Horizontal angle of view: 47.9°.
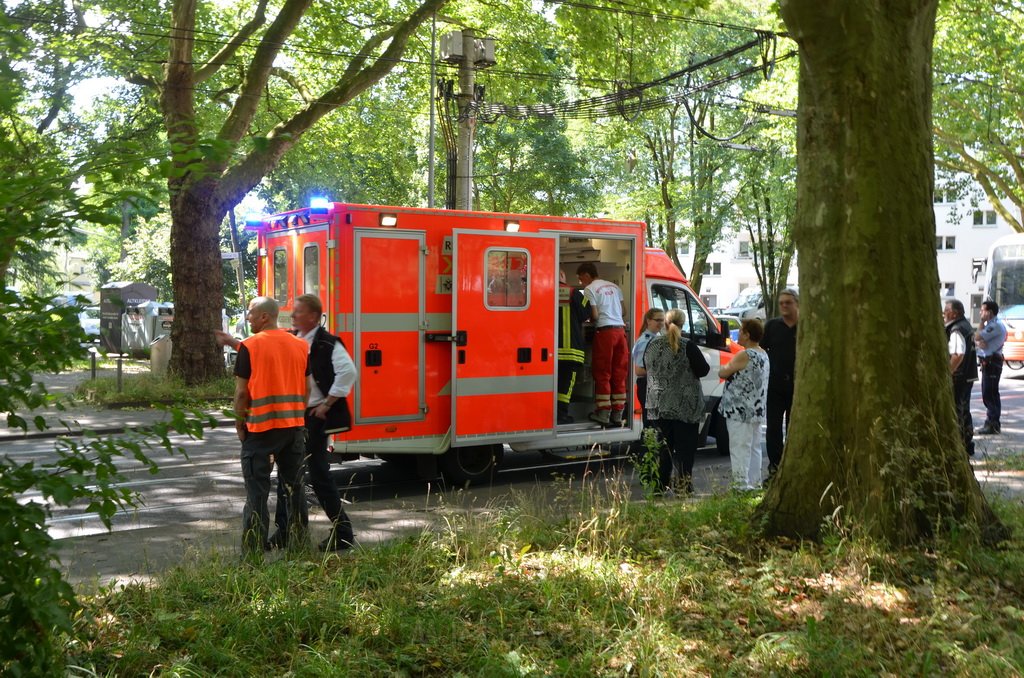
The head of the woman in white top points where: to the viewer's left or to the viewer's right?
to the viewer's left

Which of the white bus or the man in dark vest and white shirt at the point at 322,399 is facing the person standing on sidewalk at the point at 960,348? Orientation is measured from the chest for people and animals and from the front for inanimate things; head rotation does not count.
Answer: the white bus

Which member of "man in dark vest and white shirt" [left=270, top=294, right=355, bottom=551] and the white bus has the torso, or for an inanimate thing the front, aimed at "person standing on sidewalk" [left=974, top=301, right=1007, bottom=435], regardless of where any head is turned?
the white bus

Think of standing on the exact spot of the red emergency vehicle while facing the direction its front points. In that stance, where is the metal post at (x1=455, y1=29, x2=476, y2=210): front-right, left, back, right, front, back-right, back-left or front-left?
front-left

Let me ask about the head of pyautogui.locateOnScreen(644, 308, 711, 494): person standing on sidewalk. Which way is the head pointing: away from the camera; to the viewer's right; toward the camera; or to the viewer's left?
away from the camera

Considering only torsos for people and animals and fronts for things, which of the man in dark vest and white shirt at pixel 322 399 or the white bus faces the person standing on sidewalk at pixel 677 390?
the white bus

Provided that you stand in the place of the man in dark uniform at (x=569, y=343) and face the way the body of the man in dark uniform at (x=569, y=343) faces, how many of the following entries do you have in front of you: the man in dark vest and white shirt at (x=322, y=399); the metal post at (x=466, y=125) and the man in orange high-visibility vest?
1

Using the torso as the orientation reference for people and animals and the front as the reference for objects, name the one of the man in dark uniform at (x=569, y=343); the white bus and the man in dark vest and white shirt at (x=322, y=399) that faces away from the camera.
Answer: the man in dark uniform at (x=569, y=343)

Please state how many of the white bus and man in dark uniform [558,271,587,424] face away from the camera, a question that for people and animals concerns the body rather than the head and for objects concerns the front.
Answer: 1

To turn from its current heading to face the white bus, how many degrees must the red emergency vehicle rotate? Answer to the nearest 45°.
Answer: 0° — it already faces it

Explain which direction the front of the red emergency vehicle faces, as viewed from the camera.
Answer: facing away from the viewer and to the right of the viewer

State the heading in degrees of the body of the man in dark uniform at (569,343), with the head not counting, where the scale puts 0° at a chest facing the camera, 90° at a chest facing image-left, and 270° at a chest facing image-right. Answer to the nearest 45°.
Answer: approximately 180°
